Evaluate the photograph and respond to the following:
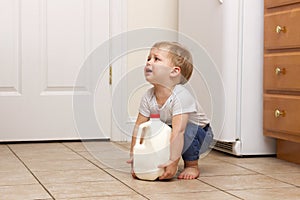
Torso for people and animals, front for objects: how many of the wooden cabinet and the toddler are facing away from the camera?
0

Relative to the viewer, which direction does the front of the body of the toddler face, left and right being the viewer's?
facing the viewer and to the left of the viewer

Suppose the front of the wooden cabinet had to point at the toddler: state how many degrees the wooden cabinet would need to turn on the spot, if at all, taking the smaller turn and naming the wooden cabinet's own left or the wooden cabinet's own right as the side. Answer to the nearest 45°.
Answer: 0° — it already faces them

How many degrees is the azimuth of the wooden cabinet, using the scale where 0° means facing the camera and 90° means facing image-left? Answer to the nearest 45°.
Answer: approximately 45°

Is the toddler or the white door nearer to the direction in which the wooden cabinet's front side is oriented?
the toddler

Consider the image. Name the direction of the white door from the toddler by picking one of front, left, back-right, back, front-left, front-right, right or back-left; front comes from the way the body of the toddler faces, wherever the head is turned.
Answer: right

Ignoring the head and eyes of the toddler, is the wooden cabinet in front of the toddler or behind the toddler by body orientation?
behind
